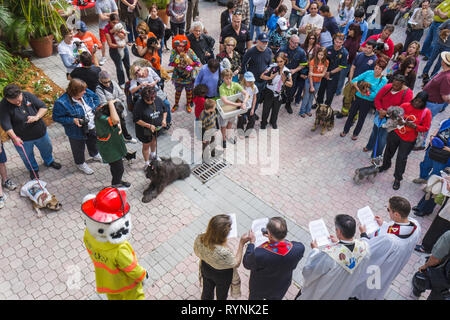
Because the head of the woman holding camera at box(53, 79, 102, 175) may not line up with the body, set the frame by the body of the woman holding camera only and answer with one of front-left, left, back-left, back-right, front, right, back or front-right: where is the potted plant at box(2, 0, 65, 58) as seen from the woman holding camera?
back-left

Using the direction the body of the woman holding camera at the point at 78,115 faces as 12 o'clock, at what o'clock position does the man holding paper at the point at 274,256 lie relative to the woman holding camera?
The man holding paper is roughly at 1 o'clock from the woman holding camera.

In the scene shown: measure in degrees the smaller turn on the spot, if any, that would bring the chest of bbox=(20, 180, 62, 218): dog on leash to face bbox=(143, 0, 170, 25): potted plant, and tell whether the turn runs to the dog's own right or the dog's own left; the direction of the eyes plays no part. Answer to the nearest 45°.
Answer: approximately 90° to the dog's own left

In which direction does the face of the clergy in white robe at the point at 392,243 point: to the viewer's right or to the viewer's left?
to the viewer's left

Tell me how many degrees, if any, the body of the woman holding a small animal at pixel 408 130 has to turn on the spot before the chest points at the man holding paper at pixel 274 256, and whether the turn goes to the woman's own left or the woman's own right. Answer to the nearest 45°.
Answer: approximately 45° to the woman's own left

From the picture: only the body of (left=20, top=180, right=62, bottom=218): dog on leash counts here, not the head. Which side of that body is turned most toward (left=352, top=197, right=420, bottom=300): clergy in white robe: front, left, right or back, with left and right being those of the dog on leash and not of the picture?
front

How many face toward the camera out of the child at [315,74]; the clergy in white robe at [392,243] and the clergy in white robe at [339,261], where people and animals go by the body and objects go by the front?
1

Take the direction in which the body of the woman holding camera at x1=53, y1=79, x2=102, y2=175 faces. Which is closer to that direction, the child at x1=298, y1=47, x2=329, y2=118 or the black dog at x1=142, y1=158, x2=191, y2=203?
the black dog

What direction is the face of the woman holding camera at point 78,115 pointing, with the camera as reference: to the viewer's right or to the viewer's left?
to the viewer's right

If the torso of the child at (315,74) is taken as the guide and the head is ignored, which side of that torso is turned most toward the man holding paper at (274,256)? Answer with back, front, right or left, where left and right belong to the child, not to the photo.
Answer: front
